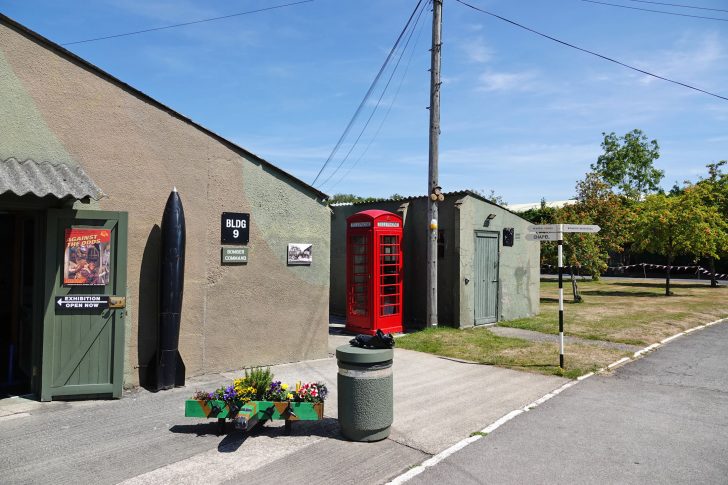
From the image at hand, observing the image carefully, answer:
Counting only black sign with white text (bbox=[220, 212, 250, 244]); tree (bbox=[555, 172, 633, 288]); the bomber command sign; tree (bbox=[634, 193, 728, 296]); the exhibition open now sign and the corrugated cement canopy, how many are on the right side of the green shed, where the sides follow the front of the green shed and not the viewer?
4

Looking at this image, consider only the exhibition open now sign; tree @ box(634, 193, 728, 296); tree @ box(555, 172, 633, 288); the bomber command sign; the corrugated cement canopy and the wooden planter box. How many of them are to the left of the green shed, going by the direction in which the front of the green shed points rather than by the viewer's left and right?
2

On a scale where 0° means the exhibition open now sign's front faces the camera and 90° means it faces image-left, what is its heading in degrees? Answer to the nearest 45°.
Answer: approximately 0°

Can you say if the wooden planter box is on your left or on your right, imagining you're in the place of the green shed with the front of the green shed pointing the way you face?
on your right

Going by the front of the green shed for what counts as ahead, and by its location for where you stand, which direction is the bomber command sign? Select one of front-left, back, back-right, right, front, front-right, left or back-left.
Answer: right

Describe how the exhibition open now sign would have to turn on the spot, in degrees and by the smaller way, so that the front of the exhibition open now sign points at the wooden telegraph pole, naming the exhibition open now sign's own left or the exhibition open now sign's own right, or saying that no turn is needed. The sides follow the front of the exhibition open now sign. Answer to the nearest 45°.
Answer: approximately 90° to the exhibition open now sign's own left

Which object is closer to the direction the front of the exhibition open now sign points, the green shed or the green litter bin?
the green litter bin

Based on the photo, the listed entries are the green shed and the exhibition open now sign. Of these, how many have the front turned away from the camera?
0

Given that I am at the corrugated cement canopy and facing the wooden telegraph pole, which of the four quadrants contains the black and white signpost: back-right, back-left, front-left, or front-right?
front-right

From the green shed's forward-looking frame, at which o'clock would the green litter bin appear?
The green litter bin is roughly at 2 o'clock from the green shed.

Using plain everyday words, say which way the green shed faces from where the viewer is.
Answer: facing the viewer and to the right of the viewer

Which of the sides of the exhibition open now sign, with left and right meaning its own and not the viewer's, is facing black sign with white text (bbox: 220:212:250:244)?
left

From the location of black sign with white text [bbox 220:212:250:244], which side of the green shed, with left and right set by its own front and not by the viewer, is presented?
right

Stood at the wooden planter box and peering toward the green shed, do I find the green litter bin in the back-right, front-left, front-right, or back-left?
front-right
